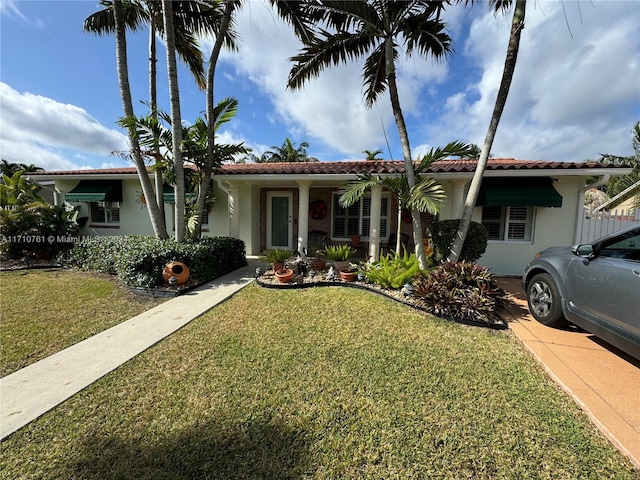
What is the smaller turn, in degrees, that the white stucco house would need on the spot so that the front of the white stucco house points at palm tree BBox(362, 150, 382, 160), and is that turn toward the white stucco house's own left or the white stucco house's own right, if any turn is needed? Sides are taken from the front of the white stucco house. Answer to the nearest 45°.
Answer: approximately 180°

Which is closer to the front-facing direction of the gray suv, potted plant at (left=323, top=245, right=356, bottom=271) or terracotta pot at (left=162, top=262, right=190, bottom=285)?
the potted plant

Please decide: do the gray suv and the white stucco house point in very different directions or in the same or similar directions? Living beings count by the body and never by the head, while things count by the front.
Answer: very different directions

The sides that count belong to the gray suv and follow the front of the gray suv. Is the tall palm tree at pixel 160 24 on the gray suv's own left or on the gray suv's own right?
on the gray suv's own left

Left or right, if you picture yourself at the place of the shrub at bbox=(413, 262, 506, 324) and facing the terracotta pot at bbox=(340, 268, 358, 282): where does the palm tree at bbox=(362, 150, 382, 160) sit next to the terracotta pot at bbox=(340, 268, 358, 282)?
right

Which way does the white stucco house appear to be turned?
toward the camera

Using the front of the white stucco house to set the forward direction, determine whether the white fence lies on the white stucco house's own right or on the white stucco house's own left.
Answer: on the white stucco house's own left

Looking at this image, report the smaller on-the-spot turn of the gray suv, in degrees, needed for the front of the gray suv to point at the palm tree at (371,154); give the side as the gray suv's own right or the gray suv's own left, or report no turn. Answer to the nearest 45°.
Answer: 0° — it already faces it

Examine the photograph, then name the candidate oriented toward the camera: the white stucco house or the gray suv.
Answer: the white stucco house

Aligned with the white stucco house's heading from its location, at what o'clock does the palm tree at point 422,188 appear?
The palm tree is roughly at 11 o'clock from the white stucco house.
